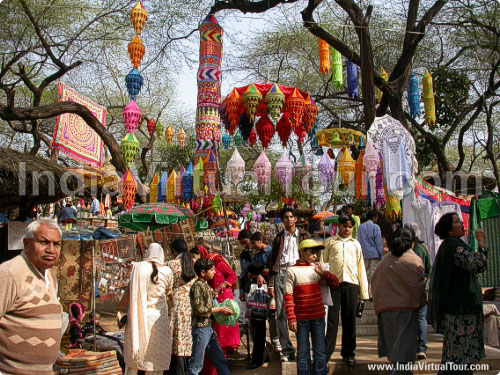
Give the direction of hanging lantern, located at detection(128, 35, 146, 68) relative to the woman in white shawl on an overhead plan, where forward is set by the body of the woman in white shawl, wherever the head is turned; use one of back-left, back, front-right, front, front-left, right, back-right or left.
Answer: front

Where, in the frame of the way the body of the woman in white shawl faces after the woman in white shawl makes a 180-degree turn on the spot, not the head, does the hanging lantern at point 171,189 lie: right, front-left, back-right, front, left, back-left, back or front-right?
back

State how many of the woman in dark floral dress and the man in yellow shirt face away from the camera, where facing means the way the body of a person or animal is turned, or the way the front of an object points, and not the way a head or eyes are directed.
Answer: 0

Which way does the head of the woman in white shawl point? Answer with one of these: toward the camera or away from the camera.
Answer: away from the camera

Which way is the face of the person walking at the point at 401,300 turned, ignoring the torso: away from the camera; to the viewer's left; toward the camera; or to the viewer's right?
away from the camera

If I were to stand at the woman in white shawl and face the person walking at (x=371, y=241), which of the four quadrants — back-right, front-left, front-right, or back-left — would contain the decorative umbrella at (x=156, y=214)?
front-left

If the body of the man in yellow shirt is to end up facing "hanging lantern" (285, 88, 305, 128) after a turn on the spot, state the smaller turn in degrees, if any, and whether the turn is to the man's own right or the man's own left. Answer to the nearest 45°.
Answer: approximately 180°

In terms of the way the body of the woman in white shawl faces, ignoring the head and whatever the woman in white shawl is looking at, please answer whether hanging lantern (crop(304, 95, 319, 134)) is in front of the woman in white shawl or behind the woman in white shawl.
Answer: in front

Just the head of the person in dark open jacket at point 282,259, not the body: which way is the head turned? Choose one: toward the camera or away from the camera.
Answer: toward the camera

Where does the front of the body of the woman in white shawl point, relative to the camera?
away from the camera

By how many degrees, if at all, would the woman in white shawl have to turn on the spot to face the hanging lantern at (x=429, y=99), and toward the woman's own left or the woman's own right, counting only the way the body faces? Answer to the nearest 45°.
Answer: approximately 45° to the woman's own right

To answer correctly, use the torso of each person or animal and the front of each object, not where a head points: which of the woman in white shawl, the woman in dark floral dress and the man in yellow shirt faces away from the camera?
the woman in white shawl

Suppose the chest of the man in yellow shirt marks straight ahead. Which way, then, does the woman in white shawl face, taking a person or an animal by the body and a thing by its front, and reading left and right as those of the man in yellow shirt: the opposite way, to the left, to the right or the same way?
the opposite way

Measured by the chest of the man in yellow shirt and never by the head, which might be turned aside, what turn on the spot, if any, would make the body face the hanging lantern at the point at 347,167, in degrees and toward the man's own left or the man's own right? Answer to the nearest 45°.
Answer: approximately 180°

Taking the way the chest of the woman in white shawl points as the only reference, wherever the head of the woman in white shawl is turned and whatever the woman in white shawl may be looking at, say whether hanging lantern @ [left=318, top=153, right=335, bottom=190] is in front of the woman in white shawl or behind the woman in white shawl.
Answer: in front

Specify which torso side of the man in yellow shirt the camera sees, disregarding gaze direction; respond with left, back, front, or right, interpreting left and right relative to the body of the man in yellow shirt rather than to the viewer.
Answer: front
